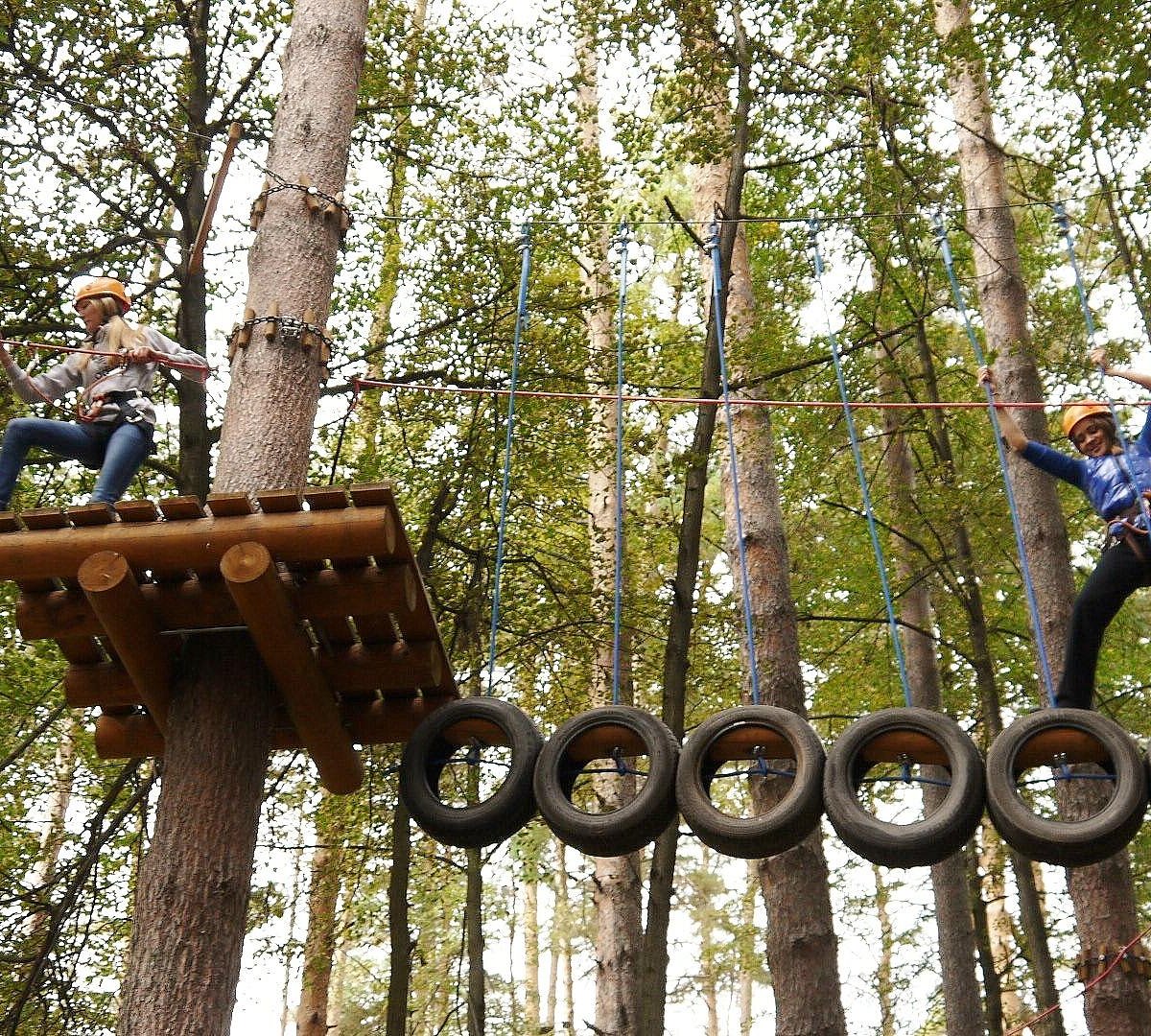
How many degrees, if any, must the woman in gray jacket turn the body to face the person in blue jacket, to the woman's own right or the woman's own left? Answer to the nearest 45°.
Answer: approximately 90° to the woman's own left

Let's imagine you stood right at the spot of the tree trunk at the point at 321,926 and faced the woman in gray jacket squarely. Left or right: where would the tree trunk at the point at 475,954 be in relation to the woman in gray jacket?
left

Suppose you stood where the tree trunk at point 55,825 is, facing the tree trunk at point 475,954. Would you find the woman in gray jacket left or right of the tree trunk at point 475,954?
right

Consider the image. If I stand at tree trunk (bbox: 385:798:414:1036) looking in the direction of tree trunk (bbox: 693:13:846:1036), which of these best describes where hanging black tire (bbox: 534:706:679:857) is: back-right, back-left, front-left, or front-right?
front-right

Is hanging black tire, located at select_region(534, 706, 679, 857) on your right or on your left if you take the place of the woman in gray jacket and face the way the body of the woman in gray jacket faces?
on your left
